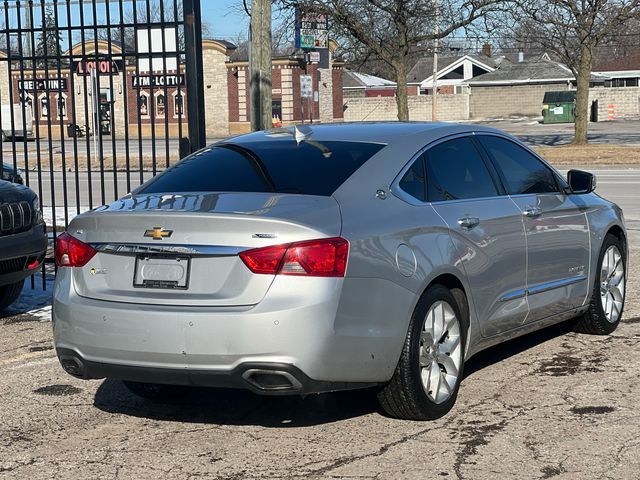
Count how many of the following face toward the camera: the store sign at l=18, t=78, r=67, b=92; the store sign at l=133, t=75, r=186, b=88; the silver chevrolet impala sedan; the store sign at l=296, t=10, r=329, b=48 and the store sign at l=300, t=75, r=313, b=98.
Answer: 4

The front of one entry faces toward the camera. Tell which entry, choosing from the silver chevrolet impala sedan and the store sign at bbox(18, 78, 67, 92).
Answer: the store sign

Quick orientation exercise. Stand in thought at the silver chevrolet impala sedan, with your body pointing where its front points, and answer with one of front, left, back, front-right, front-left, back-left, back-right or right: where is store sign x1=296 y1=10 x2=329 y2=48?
front-left

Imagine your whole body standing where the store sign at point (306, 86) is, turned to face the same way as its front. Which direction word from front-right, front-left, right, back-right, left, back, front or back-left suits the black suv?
front

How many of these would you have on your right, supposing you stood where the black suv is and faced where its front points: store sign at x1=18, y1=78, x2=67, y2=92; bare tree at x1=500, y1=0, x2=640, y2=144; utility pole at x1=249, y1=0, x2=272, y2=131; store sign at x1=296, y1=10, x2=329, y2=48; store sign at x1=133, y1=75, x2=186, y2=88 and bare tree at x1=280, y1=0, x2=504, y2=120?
0

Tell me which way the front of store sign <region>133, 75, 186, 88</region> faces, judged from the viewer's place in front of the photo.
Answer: facing the viewer

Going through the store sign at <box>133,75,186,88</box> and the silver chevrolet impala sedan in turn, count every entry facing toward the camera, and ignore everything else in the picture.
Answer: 1

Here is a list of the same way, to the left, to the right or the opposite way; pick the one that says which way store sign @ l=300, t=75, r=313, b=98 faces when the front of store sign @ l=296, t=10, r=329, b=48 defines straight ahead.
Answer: the same way

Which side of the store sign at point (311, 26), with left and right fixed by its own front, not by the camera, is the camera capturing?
front

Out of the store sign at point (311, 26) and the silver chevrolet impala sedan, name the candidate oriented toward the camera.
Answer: the store sign

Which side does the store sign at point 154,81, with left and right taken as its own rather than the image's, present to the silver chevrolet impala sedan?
front

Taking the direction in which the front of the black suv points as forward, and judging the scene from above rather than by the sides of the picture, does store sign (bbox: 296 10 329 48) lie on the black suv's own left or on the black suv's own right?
on the black suv's own left

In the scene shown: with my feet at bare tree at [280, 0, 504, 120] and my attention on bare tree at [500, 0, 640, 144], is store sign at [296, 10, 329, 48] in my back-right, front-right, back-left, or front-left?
back-right

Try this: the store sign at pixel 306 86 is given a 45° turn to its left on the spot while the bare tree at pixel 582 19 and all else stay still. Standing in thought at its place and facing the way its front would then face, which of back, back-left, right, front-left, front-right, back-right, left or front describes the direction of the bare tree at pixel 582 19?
front
